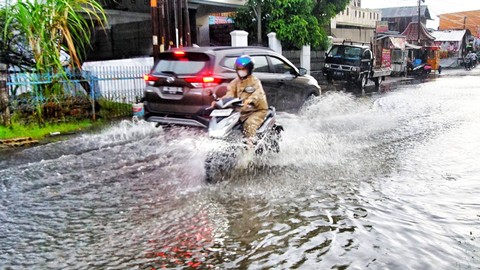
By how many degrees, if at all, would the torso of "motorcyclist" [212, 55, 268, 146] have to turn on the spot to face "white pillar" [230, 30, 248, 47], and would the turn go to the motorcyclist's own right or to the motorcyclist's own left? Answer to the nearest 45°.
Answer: approximately 135° to the motorcyclist's own right

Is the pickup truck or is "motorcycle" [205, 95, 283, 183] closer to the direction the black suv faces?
the pickup truck

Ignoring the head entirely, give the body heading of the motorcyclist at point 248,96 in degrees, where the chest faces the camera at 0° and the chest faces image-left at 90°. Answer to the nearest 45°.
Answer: approximately 45°

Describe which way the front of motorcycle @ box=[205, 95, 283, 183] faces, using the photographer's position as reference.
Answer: facing the viewer and to the left of the viewer

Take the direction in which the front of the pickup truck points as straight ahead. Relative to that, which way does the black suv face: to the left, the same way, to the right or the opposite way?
the opposite way

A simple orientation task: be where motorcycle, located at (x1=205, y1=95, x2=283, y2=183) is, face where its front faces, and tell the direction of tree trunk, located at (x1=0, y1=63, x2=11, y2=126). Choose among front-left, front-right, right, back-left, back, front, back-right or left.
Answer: right

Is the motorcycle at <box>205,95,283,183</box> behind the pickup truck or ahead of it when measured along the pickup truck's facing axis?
ahead

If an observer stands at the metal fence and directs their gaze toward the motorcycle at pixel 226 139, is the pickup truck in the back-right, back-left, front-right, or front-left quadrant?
back-left

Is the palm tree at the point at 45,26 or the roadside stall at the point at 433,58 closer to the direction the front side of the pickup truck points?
the palm tree

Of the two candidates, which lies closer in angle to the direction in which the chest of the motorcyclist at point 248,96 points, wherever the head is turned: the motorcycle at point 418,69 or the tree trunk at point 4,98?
the tree trunk
